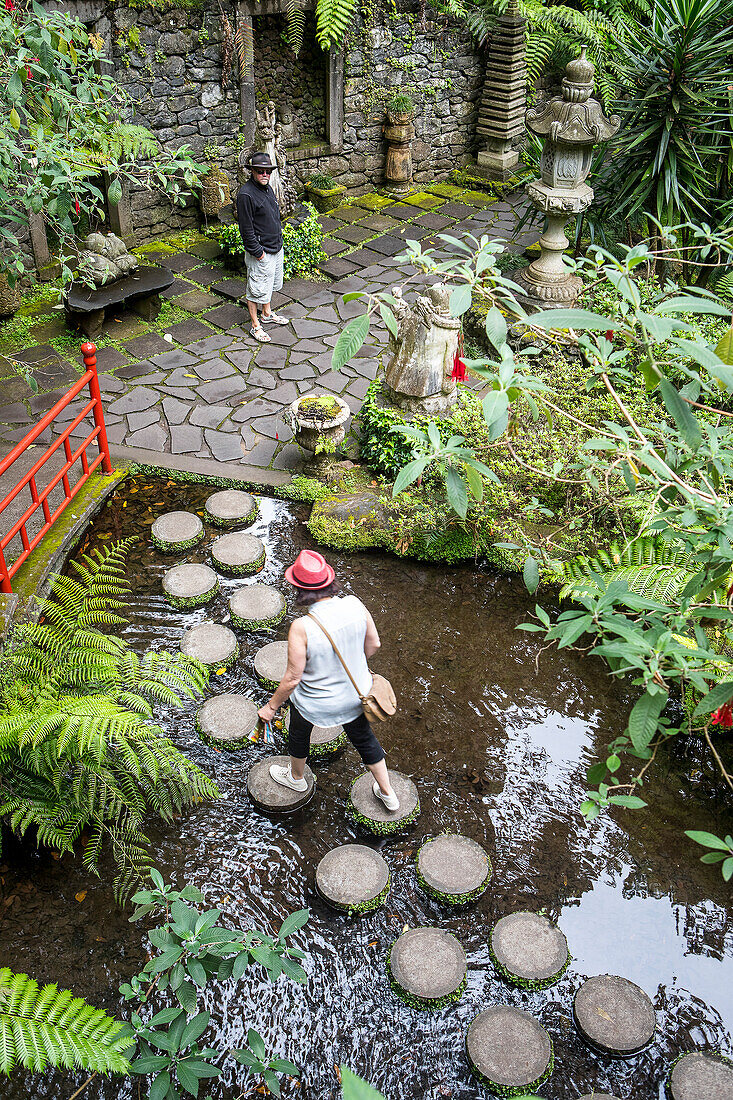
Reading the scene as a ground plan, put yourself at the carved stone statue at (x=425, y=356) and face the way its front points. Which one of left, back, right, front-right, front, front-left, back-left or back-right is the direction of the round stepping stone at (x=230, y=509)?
back

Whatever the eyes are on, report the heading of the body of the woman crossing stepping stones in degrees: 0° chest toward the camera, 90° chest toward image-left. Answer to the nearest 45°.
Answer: approximately 135°

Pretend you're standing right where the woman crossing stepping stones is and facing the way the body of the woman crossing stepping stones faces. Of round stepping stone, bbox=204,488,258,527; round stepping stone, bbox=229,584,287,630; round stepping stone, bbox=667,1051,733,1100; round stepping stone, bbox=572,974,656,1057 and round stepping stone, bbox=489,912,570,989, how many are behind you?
3

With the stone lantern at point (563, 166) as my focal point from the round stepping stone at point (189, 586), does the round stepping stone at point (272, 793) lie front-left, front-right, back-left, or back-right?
back-right
